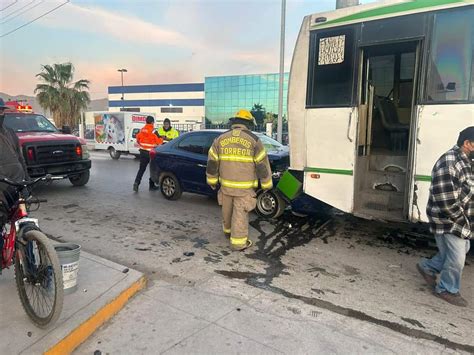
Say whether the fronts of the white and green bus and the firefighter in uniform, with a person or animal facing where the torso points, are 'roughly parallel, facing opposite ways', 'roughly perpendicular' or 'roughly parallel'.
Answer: roughly perpendicular

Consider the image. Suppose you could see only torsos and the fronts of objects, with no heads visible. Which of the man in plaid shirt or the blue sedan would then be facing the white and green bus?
the blue sedan
